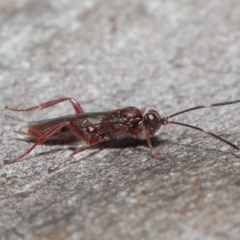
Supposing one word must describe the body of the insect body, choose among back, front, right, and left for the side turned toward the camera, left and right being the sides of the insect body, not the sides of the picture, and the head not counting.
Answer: right
